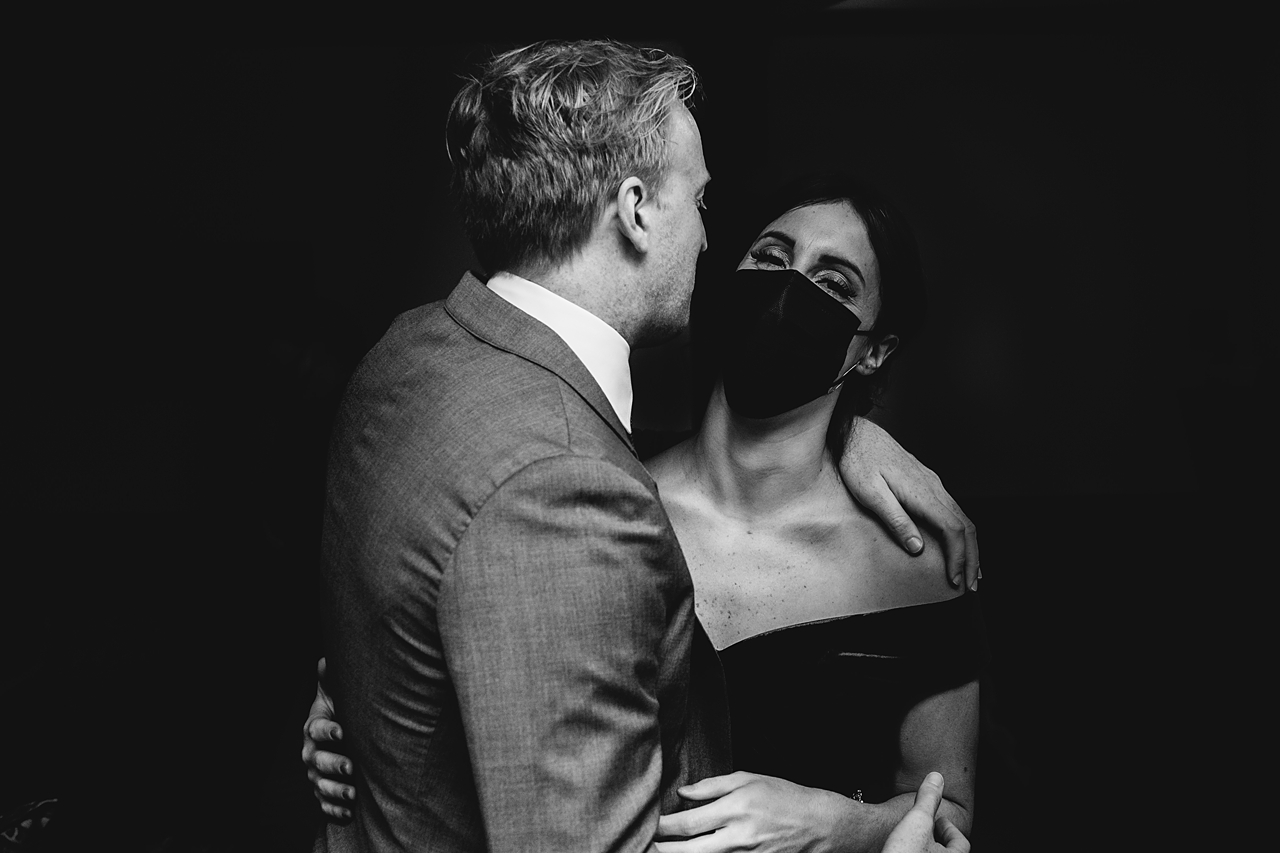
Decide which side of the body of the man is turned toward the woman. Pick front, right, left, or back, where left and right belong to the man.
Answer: front

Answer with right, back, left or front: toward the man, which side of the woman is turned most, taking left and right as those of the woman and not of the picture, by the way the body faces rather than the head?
front

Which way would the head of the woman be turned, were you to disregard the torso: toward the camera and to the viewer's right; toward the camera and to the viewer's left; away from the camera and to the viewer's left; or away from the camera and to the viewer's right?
toward the camera and to the viewer's left

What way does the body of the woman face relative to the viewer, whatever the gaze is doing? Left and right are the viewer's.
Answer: facing the viewer and to the left of the viewer

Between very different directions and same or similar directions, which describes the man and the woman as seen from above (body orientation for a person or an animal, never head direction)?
very different directions

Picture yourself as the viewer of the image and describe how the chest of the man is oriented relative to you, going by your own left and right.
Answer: facing away from the viewer and to the right of the viewer
